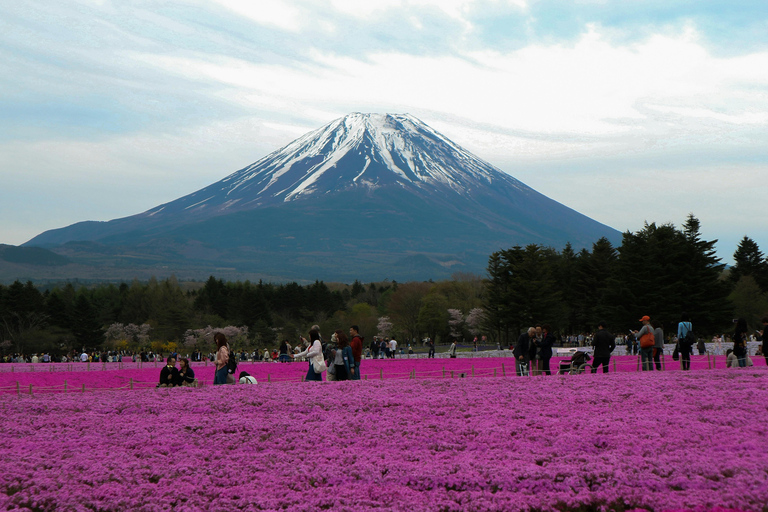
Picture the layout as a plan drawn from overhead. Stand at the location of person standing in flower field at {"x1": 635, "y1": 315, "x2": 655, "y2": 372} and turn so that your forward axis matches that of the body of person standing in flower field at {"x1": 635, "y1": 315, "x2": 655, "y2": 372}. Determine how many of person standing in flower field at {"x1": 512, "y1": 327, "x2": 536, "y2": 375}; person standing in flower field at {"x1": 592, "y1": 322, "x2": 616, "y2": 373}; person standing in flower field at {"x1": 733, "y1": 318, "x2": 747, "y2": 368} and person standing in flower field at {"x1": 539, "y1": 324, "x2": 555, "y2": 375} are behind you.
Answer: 1

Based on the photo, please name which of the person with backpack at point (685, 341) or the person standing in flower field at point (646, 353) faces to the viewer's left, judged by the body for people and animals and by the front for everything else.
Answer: the person standing in flower field

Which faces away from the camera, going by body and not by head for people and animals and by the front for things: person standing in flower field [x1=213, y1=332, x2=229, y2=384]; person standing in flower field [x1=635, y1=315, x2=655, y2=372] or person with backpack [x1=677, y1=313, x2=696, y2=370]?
the person with backpack

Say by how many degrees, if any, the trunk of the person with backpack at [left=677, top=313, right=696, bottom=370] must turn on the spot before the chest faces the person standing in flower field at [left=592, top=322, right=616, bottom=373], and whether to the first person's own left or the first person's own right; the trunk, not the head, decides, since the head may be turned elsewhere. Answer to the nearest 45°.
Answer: approximately 135° to the first person's own left

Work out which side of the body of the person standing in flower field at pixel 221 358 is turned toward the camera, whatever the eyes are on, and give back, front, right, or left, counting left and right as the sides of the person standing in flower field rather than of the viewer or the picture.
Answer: left

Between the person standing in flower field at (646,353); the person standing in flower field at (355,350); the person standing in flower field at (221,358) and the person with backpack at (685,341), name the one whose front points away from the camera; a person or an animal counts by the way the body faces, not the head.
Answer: the person with backpack

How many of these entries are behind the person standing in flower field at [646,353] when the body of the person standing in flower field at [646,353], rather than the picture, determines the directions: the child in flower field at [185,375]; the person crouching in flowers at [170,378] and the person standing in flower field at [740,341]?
1

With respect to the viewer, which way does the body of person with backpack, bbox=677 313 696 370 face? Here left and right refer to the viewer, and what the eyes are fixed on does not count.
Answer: facing away from the viewer

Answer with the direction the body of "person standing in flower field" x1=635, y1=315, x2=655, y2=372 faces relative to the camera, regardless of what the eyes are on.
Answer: to the viewer's left

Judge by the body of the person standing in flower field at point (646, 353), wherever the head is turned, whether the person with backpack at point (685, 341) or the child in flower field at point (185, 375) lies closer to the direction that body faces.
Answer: the child in flower field
